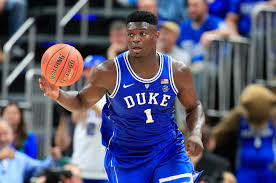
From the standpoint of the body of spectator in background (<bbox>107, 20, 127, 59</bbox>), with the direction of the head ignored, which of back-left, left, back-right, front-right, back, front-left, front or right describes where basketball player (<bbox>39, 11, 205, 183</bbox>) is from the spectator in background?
front

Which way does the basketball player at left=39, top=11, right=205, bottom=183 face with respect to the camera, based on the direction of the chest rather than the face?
toward the camera

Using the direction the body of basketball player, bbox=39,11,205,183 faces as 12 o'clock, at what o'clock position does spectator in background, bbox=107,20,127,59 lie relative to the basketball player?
The spectator in background is roughly at 6 o'clock from the basketball player.

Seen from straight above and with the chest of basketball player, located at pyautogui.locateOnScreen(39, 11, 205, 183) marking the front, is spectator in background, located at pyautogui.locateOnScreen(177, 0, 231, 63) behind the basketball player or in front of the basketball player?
behind

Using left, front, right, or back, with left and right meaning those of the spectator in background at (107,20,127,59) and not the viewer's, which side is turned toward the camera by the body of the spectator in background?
front

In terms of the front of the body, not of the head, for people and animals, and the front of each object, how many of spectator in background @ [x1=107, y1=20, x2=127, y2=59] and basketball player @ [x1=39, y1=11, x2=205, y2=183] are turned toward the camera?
2

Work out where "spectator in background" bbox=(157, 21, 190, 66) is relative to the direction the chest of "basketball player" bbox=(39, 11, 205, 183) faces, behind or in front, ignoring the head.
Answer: behind

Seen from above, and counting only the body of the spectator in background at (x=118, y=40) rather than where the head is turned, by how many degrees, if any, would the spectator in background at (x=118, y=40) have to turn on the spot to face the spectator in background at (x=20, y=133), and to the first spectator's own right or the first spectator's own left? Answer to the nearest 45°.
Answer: approximately 90° to the first spectator's own right
